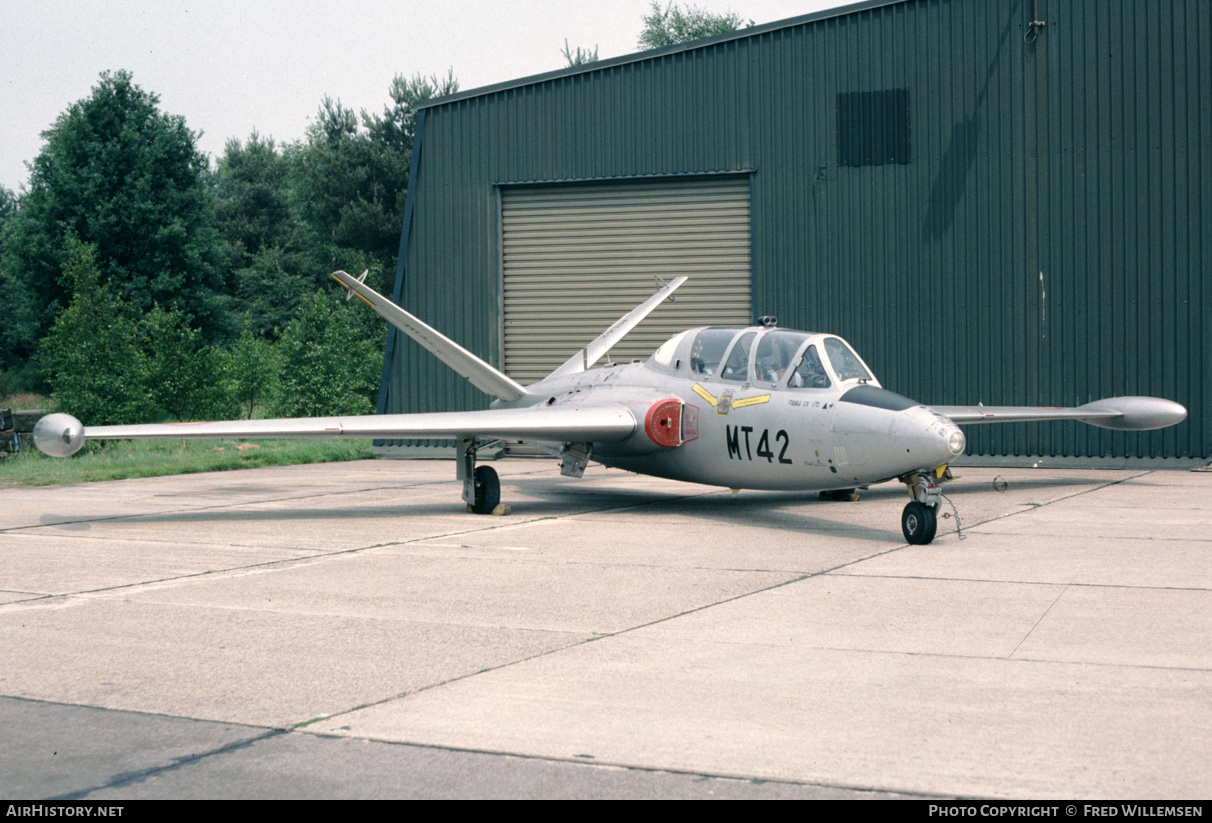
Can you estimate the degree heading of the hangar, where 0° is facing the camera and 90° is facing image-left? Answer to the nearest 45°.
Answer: approximately 0°

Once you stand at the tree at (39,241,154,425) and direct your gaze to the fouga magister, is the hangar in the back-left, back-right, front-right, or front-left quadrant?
front-left

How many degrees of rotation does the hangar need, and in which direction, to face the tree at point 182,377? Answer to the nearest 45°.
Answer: approximately 135° to its right

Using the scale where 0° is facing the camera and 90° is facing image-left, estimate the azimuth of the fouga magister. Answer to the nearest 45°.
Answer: approximately 315°

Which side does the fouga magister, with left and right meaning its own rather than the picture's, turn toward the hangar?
left

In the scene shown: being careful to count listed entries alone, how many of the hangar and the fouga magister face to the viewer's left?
0

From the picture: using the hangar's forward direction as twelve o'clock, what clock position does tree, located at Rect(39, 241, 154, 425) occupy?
The tree is roughly at 4 o'clock from the hangar.

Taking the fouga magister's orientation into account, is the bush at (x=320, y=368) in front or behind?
behind

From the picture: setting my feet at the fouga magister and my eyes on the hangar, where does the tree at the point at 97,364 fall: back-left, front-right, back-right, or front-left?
front-left

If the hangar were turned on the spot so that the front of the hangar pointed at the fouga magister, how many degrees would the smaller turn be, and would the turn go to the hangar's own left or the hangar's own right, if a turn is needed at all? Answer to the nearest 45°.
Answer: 0° — it already faces it

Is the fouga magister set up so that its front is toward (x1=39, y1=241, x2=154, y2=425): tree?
no

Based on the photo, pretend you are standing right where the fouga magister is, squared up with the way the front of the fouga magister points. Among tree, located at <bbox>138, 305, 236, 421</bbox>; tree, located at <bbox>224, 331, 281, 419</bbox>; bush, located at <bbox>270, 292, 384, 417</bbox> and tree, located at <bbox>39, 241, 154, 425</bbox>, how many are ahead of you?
0

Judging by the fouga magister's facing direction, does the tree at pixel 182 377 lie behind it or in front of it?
behind

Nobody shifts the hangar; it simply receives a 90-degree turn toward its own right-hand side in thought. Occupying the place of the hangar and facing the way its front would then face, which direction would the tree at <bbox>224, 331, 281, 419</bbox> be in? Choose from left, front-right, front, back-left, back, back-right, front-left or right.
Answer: front-right
